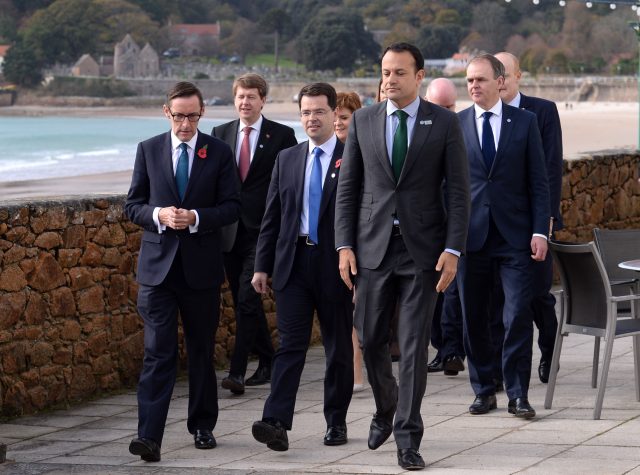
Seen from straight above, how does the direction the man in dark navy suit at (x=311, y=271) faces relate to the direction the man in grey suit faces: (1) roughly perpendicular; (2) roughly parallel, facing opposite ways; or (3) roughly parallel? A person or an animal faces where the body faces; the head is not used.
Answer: roughly parallel

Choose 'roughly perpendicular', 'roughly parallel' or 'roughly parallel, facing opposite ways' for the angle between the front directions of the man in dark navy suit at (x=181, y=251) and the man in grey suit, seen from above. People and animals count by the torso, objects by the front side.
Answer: roughly parallel

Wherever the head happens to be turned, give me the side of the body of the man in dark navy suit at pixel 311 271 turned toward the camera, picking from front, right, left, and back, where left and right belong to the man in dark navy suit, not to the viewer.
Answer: front

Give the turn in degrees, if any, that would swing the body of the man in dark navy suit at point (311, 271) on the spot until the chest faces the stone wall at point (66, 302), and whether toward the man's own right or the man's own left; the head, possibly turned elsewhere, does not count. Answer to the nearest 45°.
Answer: approximately 135° to the man's own right

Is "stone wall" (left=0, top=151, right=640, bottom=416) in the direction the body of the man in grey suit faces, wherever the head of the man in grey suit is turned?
no

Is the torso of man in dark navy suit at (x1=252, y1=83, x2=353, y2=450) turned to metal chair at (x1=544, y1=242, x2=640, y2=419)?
no

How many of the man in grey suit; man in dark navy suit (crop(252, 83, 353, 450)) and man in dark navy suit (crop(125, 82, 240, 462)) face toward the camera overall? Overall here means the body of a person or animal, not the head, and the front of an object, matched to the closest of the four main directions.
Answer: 3

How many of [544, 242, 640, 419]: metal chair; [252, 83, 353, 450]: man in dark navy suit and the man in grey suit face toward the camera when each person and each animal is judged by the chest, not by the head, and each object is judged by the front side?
2

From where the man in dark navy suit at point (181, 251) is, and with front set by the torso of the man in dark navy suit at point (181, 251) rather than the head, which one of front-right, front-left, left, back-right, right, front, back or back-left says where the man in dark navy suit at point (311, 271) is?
left

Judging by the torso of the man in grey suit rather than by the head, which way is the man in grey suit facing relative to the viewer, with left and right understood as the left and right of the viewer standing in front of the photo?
facing the viewer

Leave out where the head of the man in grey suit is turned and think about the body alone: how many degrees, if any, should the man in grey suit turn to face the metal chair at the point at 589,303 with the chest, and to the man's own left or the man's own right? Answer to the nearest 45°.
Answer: approximately 135° to the man's own left

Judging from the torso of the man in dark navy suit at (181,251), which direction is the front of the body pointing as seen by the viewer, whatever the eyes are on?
toward the camera

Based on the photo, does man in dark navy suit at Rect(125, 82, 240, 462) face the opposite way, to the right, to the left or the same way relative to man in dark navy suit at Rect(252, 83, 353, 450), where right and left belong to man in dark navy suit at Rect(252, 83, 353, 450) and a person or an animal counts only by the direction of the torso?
the same way

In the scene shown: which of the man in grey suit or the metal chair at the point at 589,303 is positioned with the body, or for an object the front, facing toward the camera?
the man in grey suit
